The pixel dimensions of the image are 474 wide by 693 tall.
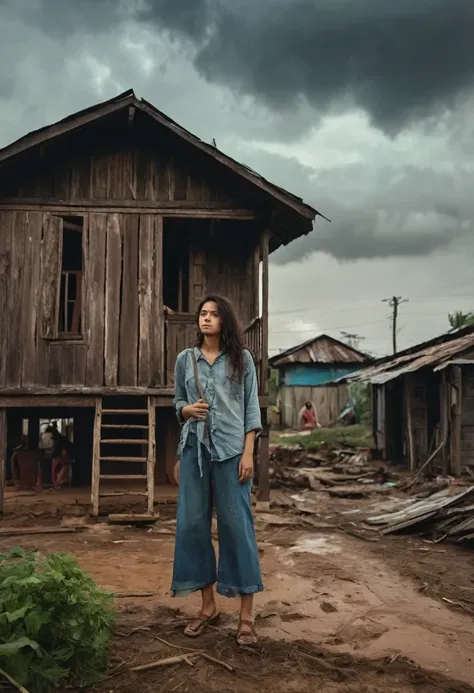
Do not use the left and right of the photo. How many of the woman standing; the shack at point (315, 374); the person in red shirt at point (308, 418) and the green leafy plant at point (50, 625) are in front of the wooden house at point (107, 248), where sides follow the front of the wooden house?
2

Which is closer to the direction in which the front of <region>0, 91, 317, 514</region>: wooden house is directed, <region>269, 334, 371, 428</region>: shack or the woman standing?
the woman standing

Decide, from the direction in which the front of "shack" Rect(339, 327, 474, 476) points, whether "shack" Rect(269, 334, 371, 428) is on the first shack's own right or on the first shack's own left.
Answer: on the first shack's own right

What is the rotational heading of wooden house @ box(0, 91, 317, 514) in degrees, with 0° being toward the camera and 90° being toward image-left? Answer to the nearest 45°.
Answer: approximately 0°

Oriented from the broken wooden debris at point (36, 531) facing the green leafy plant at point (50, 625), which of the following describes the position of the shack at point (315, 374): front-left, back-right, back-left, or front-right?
back-left

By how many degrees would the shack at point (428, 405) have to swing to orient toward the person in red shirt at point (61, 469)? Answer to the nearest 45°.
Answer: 0° — it already faces them

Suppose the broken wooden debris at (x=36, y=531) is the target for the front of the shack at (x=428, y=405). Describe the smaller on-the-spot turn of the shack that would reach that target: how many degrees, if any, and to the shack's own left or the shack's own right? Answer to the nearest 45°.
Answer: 0° — it already faces it

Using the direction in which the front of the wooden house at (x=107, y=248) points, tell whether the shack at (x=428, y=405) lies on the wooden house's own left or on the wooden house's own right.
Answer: on the wooden house's own left

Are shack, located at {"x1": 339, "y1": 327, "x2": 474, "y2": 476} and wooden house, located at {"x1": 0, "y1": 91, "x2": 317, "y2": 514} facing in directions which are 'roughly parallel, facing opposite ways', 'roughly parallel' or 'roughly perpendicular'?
roughly perpendicular

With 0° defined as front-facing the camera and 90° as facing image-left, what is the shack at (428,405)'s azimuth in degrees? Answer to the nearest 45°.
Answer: approximately 45°
